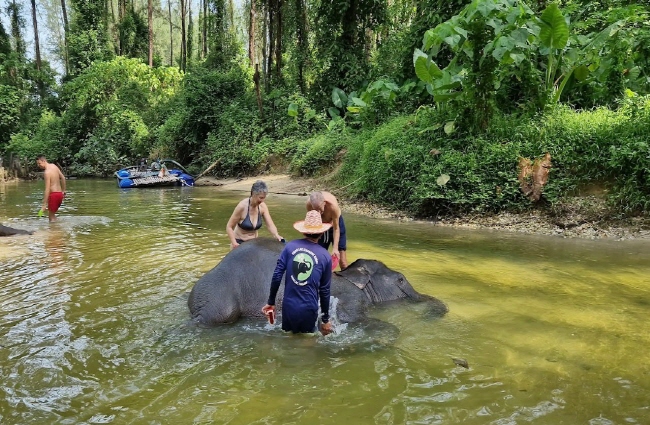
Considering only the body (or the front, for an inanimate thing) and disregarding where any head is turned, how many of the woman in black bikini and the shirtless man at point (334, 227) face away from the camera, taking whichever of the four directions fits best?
0

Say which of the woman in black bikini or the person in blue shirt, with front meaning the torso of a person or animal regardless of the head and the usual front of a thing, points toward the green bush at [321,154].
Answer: the person in blue shirt

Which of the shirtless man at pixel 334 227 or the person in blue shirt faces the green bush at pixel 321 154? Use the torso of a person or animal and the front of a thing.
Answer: the person in blue shirt

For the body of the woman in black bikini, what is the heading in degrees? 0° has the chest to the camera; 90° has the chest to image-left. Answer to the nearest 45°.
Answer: approximately 315°

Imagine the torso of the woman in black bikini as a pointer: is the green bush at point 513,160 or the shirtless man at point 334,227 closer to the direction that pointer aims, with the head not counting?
the shirtless man

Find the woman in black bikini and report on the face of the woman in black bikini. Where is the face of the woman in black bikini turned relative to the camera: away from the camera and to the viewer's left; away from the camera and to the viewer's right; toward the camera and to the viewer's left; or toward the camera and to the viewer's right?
toward the camera and to the viewer's right

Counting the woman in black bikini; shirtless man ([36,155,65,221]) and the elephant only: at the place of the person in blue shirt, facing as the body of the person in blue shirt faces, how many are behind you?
0

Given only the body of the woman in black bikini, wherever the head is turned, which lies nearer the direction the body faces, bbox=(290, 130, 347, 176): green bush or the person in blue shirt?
the person in blue shirt

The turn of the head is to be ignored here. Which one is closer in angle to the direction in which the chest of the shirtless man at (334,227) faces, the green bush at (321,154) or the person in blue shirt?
the person in blue shirt

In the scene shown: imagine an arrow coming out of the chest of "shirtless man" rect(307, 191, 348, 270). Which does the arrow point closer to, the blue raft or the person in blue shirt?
the person in blue shirt

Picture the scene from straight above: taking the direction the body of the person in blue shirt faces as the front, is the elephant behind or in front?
in front

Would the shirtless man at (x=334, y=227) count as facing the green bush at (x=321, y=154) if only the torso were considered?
no

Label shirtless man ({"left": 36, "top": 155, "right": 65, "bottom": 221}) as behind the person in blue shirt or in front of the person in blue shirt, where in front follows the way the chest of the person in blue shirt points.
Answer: in front

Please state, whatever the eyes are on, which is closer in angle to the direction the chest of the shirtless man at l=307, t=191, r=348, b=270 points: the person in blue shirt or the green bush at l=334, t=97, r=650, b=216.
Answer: the person in blue shirt

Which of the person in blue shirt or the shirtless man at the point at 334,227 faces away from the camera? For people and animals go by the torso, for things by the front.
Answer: the person in blue shirt

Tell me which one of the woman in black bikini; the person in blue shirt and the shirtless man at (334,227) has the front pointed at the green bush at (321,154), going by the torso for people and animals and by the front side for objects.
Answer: the person in blue shirt

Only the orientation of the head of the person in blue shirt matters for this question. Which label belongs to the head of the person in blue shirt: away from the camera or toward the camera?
away from the camera

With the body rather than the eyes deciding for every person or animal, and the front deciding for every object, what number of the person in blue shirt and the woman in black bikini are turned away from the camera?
1

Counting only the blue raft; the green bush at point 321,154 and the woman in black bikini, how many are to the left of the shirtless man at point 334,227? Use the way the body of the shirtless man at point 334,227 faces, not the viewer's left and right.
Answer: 0

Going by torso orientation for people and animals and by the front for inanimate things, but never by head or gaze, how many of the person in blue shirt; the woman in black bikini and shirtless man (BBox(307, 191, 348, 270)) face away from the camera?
1

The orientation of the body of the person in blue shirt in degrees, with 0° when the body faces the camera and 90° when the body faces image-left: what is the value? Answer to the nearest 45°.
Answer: approximately 180°

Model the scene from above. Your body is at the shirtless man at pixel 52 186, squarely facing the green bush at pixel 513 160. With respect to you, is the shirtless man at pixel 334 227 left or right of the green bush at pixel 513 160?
right

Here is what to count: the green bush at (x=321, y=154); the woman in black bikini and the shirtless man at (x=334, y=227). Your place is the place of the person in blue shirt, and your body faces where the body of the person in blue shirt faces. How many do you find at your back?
0
